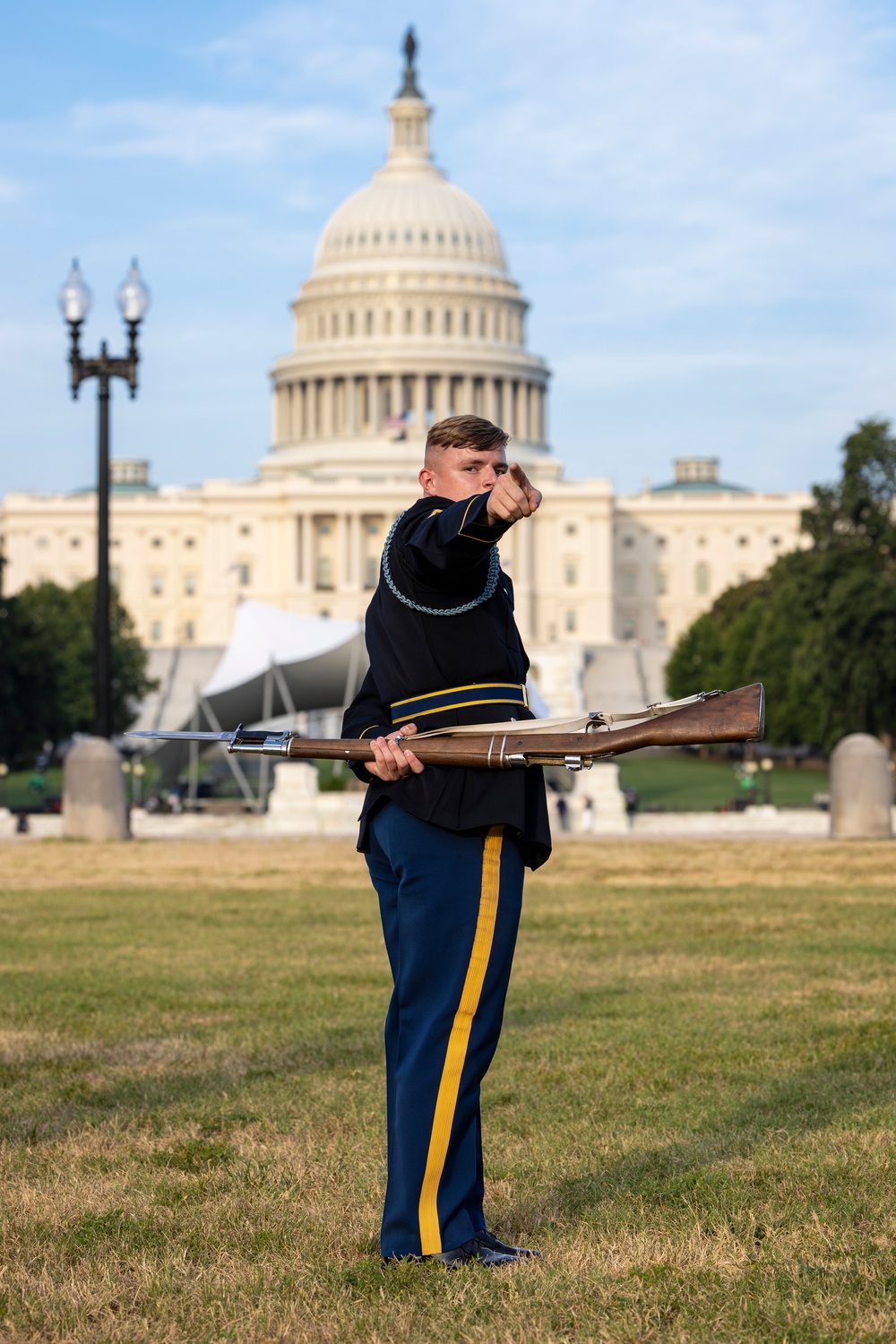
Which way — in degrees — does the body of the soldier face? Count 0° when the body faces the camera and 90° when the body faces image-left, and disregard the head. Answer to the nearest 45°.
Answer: approximately 270°

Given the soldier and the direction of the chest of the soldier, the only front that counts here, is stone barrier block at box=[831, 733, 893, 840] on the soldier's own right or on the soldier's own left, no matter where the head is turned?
on the soldier's own left

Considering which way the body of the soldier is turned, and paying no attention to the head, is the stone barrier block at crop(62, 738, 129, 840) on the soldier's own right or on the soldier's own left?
on the soldier's own left

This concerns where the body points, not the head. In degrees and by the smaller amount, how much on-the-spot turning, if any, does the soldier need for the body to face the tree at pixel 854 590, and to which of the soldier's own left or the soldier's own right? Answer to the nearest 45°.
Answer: approximately 90° to the soldier's own left

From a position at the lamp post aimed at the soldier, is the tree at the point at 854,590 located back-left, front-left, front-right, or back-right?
back-left

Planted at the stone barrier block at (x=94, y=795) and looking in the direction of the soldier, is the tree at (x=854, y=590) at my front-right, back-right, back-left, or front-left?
back-left
